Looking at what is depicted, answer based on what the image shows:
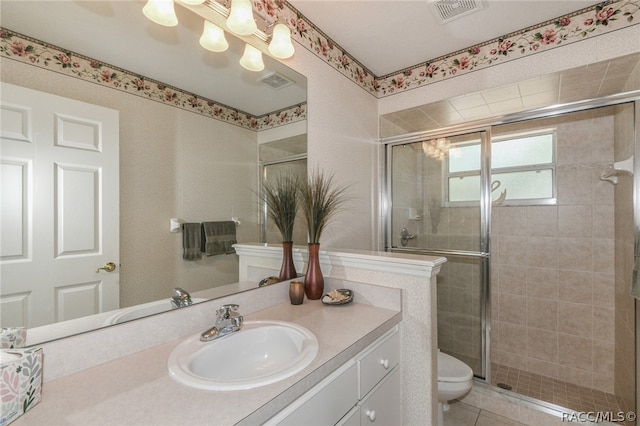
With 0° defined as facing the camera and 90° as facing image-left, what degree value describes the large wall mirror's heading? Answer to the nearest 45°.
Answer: approximately 315°

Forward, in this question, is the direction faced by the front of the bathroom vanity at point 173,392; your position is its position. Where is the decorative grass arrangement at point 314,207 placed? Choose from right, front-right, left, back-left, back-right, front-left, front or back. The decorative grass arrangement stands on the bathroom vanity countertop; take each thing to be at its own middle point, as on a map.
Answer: left

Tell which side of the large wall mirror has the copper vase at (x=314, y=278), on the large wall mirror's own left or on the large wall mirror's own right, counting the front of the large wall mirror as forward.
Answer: on the large wall mirror's own left

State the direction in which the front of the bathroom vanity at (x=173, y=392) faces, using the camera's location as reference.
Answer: facing the viewer and to the right of the viewer

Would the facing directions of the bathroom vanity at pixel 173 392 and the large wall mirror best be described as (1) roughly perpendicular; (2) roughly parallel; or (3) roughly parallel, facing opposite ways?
roughly parallel

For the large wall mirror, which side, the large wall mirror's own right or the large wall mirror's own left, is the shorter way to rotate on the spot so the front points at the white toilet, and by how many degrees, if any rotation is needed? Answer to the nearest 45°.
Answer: approximately 45° to the large wall mirror's own left

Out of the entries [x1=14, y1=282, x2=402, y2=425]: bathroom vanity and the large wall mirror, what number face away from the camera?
0
